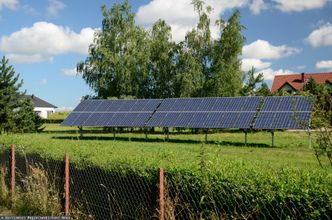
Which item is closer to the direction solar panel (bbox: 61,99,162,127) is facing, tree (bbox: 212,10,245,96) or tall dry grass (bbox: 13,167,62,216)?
the tall dry grass

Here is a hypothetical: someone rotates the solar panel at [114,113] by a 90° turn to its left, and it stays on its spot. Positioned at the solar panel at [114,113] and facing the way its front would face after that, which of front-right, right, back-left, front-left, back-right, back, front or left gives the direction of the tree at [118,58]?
back-left

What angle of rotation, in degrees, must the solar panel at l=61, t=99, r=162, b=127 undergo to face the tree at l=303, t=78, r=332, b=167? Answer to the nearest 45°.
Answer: approximately 45° to its left

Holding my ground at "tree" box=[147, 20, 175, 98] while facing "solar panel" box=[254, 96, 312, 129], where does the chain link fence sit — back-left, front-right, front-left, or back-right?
front-right

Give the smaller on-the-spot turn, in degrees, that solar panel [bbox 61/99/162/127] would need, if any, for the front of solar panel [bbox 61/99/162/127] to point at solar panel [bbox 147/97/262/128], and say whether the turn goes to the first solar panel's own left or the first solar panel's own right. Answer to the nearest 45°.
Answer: approximately 90° to the first solar panel's own left

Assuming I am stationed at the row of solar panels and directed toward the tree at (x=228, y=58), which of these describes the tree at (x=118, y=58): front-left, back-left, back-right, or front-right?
front-left

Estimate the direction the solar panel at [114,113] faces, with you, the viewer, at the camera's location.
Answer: facing the viewer and to the left of the viewer

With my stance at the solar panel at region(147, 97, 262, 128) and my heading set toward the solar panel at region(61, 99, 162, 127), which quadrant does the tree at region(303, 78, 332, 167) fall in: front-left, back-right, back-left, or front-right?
back-left

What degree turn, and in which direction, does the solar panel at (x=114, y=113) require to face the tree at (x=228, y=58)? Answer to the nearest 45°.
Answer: approximately 180°

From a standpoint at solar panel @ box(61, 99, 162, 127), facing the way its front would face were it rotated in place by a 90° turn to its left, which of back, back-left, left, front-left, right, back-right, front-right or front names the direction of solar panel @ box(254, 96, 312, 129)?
front

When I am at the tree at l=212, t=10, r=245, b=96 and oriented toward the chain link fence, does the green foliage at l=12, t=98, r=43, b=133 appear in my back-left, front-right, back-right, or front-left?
front-right

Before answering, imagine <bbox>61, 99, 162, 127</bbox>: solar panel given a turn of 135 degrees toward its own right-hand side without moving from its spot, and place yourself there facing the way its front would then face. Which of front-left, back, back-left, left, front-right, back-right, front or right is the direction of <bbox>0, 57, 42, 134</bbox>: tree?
front-left

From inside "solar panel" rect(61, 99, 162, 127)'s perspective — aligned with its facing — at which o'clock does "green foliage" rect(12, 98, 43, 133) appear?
The green foliage is roughly at 3 o'clock from the solar panel.

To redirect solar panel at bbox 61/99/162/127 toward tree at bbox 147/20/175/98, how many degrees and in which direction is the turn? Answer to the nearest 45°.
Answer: approximately 135° to its right
